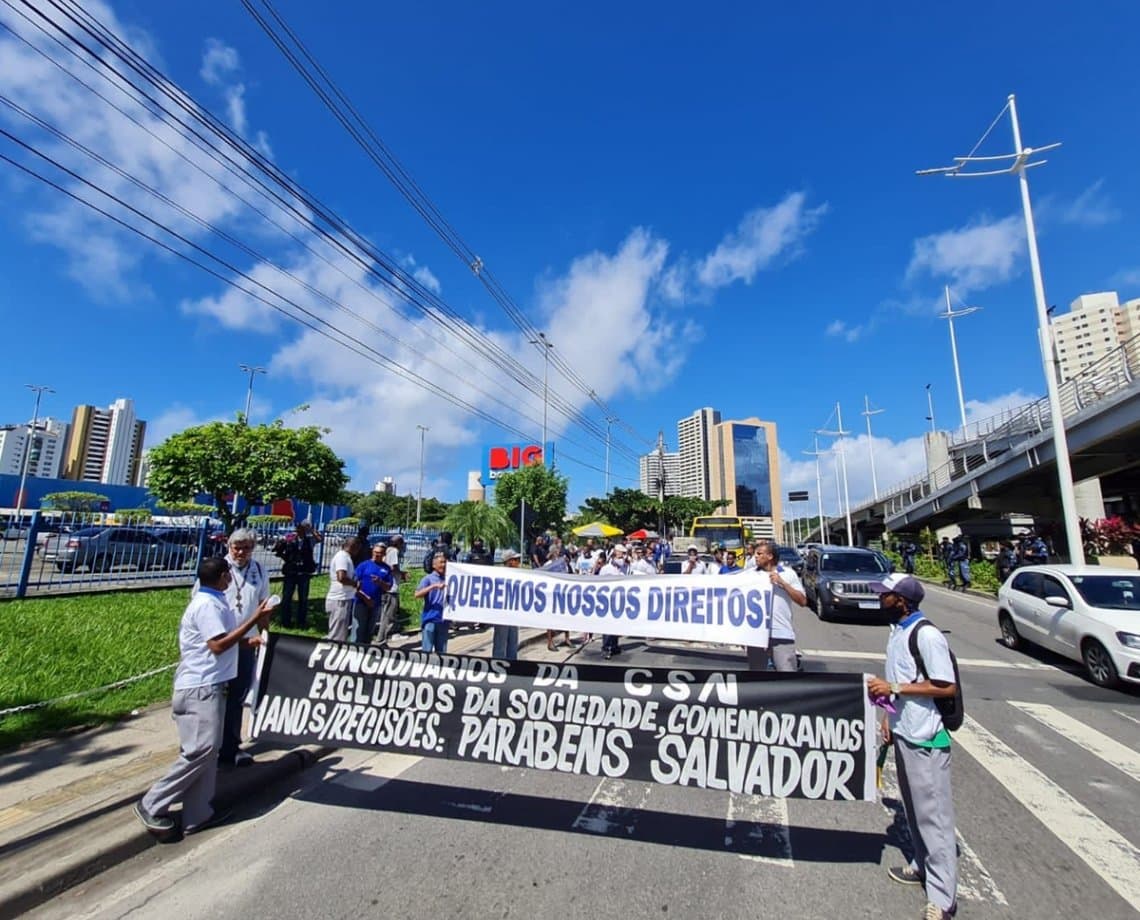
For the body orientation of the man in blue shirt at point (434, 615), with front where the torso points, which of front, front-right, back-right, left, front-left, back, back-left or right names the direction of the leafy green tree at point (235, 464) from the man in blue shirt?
back

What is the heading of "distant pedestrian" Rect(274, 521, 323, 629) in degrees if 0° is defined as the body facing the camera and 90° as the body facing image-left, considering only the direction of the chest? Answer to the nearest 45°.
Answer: approximately 0°

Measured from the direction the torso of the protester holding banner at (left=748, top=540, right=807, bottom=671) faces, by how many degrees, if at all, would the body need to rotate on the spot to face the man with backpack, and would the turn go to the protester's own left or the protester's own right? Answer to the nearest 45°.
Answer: approximately 90° to the protester's own left

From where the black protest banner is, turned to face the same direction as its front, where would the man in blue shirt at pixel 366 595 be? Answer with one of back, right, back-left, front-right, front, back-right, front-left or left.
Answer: back-right

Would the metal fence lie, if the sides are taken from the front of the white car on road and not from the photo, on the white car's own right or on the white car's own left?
on the white car's own right
